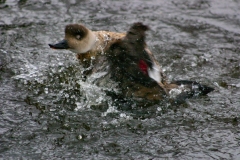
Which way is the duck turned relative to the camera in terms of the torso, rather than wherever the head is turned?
to the viewer's left
